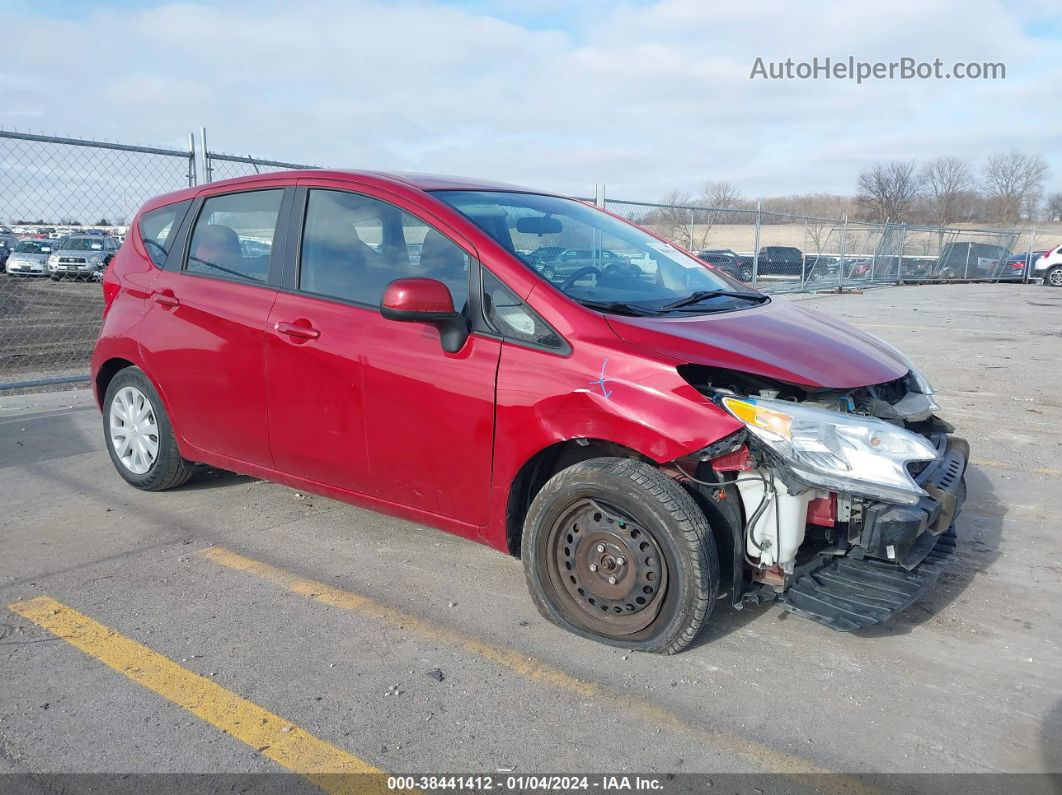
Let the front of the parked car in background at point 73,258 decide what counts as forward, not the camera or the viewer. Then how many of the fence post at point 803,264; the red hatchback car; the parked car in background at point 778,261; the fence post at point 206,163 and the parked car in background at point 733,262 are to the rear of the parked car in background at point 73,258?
0

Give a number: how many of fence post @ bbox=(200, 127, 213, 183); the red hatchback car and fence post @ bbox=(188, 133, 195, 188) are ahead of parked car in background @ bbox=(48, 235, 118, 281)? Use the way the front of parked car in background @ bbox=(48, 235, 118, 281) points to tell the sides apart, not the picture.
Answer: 3

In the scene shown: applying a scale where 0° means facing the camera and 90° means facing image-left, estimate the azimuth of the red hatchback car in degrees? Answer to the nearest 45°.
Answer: approximately 315°

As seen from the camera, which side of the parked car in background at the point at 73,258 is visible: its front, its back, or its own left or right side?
front

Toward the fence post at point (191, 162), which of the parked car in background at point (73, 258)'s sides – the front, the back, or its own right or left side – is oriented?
front

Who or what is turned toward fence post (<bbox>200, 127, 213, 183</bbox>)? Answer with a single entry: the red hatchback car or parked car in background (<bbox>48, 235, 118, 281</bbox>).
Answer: the parked car in background

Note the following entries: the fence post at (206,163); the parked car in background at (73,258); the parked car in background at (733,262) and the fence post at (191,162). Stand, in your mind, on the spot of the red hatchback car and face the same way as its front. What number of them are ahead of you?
0

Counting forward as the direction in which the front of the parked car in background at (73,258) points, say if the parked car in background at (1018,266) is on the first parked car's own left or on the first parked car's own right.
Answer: on the first parked car's own left

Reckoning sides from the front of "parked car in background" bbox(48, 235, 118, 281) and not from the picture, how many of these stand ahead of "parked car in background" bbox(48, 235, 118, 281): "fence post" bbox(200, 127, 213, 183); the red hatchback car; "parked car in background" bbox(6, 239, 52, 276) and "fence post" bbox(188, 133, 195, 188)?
3

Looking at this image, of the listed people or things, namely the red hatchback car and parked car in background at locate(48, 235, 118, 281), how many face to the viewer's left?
0

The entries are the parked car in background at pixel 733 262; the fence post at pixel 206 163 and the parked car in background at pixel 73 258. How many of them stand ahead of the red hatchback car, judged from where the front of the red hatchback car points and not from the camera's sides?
0

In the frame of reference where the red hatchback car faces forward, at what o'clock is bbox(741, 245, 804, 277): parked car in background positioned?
The parked car in background is roughly at 8 o'clock from the red hatchback car.

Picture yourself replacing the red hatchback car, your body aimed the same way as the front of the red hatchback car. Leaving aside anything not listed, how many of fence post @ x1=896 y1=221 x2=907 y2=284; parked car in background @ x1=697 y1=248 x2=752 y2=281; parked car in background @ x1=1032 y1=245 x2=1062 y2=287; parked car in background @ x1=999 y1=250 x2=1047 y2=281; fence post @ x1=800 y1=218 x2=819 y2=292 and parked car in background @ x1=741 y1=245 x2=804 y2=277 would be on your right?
0

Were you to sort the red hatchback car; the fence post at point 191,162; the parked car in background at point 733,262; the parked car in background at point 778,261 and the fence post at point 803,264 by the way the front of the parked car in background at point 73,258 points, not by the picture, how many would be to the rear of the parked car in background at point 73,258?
0

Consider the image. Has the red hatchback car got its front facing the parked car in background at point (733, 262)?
no

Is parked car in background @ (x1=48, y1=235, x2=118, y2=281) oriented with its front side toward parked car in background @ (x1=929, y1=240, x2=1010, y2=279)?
no

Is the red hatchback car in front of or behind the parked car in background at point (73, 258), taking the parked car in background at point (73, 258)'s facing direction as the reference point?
in front
